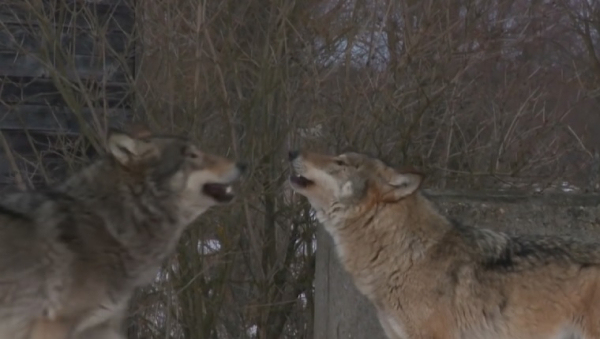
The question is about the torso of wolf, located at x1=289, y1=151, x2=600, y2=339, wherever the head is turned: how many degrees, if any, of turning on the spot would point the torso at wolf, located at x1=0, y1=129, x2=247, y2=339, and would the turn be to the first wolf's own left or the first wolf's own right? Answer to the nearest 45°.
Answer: approximately 45° to the first wolf's own left

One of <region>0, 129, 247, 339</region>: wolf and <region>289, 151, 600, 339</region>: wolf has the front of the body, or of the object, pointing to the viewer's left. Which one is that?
<region>289, 151, 600, 339</region>: wolf

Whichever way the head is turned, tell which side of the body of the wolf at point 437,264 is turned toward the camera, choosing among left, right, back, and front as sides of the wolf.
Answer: left

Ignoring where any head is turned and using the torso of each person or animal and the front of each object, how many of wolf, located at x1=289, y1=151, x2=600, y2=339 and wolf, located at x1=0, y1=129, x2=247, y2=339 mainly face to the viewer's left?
1

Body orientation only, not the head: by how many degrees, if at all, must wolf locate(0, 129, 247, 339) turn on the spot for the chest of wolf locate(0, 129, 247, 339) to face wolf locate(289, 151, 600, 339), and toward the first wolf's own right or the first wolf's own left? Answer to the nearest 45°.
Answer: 0° — it already faces it

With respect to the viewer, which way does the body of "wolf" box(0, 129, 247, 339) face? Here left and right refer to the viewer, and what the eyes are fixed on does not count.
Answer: facing to the right of the viewer
